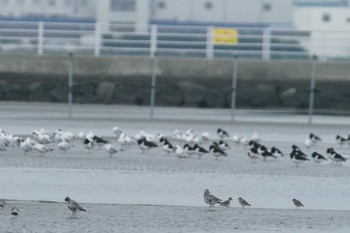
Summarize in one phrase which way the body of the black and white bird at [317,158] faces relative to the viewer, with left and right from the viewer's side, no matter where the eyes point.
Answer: facing to the left of the viewer

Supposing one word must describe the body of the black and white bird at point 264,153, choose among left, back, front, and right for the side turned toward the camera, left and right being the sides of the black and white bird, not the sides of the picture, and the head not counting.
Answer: left

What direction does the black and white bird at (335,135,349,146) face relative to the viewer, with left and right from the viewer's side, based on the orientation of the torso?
facing to the left of the viewer

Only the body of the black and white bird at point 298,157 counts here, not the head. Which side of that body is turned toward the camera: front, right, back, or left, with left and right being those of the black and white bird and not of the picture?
left

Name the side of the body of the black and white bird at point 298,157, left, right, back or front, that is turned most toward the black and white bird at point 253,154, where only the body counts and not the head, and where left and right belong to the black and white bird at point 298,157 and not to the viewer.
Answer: front

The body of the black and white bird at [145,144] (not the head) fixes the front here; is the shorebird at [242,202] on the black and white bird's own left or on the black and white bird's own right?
on the black and white bird's own left

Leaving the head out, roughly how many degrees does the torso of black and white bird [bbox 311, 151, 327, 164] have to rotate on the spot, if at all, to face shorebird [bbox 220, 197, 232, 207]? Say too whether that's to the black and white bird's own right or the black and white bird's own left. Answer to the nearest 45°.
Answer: approximately 90° to the black and white bird's own left

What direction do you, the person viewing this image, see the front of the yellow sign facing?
facing the viewer

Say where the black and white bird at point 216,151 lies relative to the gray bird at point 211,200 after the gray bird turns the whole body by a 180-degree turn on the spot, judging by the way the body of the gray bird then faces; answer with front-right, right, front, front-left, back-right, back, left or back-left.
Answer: left

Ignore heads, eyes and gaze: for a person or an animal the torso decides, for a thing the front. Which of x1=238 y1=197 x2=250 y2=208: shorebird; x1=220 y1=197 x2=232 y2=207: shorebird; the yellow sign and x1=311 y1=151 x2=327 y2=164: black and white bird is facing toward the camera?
the yellow sign

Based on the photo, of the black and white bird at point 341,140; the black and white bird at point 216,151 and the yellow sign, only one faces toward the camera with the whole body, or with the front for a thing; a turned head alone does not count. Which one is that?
the yellow sign

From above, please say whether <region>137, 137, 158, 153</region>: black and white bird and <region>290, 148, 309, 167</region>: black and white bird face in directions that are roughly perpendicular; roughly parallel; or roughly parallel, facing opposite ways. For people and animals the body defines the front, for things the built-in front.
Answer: roughly parallel
